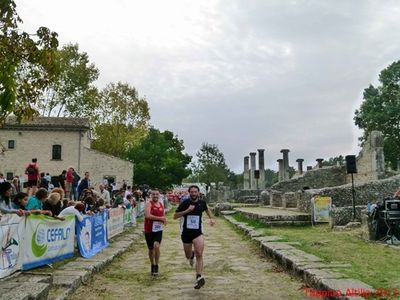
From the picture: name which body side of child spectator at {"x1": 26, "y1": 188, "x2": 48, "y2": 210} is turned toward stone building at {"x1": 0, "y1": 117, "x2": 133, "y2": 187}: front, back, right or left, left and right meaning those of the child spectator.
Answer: left

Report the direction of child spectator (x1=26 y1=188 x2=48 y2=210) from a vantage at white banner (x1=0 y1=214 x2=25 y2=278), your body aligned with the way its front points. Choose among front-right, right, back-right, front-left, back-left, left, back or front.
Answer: back-left

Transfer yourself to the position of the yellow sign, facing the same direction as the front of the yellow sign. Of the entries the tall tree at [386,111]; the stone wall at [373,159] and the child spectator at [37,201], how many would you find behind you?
2

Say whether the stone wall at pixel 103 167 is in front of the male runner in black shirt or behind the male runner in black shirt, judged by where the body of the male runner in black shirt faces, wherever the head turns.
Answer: behind

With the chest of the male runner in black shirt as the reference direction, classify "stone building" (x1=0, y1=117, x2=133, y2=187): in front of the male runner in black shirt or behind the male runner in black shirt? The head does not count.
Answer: behind

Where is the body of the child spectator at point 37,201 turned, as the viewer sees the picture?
to the viewer's right

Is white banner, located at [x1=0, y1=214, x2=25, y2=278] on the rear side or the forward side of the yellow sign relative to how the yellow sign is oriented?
on the forward side

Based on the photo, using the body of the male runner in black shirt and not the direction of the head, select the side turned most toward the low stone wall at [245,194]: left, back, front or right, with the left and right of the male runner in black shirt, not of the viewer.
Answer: back

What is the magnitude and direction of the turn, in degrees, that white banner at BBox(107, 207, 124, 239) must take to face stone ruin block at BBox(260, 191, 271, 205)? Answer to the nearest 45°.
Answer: approximately 90° to its left

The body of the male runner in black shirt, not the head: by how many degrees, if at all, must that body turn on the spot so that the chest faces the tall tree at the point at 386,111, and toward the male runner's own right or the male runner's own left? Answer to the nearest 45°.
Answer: approximately 135° to the male runner's own left

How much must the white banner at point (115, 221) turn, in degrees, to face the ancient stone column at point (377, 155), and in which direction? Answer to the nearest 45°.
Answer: approximately 90° to its left
